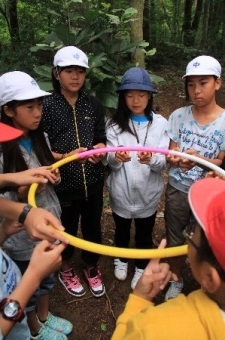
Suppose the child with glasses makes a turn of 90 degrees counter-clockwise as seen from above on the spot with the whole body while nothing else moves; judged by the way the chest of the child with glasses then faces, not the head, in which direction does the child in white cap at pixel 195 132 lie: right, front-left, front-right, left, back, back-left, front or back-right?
back-right

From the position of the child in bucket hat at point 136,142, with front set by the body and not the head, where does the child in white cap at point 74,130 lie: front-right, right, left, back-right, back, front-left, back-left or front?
right

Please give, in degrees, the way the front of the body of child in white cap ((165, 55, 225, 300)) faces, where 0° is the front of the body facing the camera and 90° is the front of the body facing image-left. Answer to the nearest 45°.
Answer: approximately 45°

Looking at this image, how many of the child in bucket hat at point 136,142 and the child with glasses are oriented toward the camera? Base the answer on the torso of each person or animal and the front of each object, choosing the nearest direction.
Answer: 1

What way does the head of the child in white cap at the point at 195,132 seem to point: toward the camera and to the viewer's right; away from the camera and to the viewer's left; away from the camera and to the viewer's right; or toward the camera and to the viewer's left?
toward the camera and to the viewer's left

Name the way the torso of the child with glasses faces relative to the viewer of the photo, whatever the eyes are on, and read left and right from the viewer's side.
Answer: facing away from the viewer and to the left of the viewer

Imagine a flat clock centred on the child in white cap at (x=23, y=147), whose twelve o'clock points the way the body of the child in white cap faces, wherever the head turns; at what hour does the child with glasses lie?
The child with glasses is roughly at 1 o'clock from the child in white cap.

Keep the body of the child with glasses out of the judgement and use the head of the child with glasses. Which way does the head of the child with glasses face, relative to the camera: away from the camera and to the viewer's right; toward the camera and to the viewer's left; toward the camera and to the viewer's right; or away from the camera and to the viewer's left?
away from the camera and to the viewer's left

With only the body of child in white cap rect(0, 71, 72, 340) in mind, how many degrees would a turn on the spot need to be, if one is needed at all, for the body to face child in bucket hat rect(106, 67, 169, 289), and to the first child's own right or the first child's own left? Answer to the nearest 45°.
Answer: approximately 45° to the first child's own left

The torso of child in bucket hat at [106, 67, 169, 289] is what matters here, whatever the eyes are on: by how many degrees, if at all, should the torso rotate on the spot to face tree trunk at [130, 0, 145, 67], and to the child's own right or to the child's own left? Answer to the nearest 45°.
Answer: approximately 180°
